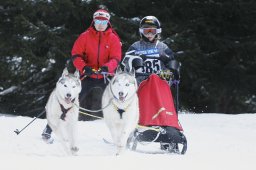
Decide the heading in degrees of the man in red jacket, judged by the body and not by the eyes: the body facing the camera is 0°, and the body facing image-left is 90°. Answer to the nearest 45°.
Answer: approximately 0°

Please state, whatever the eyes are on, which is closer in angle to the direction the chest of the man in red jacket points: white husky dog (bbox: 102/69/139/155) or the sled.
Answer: the white husky dog

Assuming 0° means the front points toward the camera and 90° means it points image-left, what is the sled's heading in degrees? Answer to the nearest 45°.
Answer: approximately 0°

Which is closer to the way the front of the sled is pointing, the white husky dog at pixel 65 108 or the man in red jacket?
the white husky dog

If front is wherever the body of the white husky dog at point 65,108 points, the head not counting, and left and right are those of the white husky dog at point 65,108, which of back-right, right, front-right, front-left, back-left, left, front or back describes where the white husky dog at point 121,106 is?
left

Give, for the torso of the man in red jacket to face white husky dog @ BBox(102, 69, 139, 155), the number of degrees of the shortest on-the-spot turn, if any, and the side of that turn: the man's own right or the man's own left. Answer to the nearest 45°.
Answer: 0° — they already face it

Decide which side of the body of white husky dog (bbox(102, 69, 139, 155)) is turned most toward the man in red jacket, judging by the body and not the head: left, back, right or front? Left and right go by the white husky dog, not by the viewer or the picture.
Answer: back

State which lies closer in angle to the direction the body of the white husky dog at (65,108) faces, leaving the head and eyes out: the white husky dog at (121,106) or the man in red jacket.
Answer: the white husky dog

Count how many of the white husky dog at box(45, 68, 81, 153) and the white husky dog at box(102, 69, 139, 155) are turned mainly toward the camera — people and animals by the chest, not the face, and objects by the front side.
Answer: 2

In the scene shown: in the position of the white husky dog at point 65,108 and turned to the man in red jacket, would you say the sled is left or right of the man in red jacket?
right
